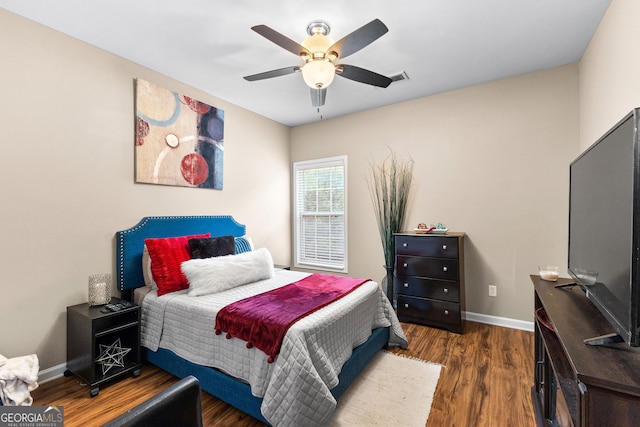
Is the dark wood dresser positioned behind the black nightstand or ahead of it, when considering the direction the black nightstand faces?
ahead

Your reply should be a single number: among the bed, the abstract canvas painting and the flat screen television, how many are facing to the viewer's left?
1

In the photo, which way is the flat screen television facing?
to the viewer's left

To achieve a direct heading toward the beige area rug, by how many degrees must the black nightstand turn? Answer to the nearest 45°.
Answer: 0° — it already faces it

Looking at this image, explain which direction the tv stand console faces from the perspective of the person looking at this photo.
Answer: facing to the left of the viewer

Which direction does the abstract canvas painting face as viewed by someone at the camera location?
facing the viewer and to the right of the viewer

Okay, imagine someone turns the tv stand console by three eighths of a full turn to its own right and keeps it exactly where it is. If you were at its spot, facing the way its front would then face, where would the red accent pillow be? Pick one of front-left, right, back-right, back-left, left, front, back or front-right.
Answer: back-left

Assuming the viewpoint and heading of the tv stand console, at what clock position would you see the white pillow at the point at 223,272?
The white pillow is roughly at 12 o'clock from the tv stand console.

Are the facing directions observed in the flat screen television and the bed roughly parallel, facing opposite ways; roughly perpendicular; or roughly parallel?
roughly parallel, facing opposite ways

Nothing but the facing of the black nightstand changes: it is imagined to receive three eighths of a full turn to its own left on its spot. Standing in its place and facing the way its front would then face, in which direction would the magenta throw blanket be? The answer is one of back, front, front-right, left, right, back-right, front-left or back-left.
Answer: back-right

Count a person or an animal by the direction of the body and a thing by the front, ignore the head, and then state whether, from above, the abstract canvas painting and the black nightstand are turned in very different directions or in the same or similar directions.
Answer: same or similar directions

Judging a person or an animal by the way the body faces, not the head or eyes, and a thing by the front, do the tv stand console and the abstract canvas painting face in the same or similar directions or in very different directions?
very different directions

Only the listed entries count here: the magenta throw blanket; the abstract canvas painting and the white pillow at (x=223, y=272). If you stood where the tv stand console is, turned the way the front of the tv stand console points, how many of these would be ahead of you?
3

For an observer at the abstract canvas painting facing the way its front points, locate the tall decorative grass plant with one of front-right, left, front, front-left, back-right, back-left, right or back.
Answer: front-left

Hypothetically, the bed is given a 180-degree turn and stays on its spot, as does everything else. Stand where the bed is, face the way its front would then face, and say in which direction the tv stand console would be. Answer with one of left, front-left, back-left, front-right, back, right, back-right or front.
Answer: back

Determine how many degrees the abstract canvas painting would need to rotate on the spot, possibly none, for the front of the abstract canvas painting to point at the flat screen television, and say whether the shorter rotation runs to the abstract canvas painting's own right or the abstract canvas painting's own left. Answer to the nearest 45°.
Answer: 0° — it already faces it

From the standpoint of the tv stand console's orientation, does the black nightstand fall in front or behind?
in front
